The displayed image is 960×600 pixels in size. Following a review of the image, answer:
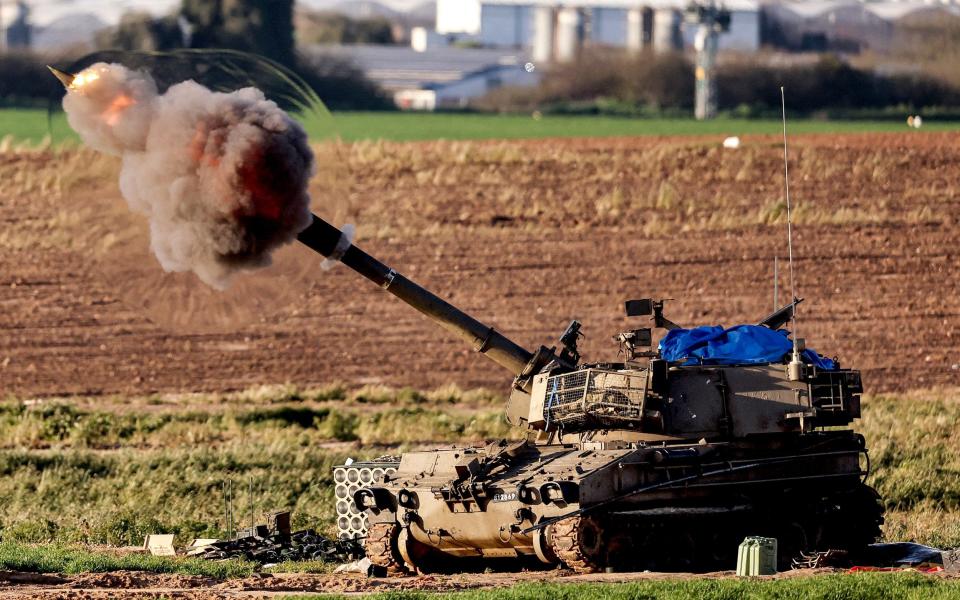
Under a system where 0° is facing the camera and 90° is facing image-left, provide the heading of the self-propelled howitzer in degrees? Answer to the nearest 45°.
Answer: approximately 45°

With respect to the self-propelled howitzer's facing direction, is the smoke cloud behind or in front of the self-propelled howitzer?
in front

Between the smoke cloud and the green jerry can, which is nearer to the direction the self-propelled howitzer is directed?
the smoke cloud

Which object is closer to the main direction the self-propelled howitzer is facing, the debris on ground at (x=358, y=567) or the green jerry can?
the debris on ground

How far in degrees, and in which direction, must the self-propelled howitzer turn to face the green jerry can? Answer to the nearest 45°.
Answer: approximately 90° to its left
